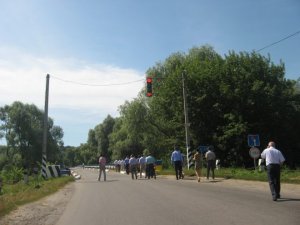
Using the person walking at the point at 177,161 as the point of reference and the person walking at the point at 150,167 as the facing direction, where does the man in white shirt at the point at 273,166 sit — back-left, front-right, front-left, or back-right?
back-left

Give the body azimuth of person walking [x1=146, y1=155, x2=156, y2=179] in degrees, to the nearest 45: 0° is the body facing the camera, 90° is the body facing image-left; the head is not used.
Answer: approximately 180°

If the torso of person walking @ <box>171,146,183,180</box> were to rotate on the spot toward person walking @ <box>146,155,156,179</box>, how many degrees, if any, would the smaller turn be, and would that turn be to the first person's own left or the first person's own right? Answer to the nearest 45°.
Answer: approximately 45° to the first person's own left

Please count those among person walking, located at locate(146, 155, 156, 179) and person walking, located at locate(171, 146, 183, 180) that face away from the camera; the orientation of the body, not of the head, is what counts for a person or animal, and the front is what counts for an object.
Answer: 2

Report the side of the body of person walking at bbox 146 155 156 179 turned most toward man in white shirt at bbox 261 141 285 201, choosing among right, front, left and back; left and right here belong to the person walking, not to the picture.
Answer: back

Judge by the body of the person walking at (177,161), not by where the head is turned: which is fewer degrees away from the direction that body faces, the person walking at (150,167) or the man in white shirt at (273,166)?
the person walking

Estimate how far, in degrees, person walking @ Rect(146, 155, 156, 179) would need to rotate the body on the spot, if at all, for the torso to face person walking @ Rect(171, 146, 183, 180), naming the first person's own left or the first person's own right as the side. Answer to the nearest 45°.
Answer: approximately 135° to the first person's own right

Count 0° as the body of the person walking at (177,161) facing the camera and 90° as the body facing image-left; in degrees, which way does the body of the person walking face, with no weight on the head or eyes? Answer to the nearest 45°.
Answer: approximately 180°

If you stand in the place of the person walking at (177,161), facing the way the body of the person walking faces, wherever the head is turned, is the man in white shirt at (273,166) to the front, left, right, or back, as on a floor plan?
back
